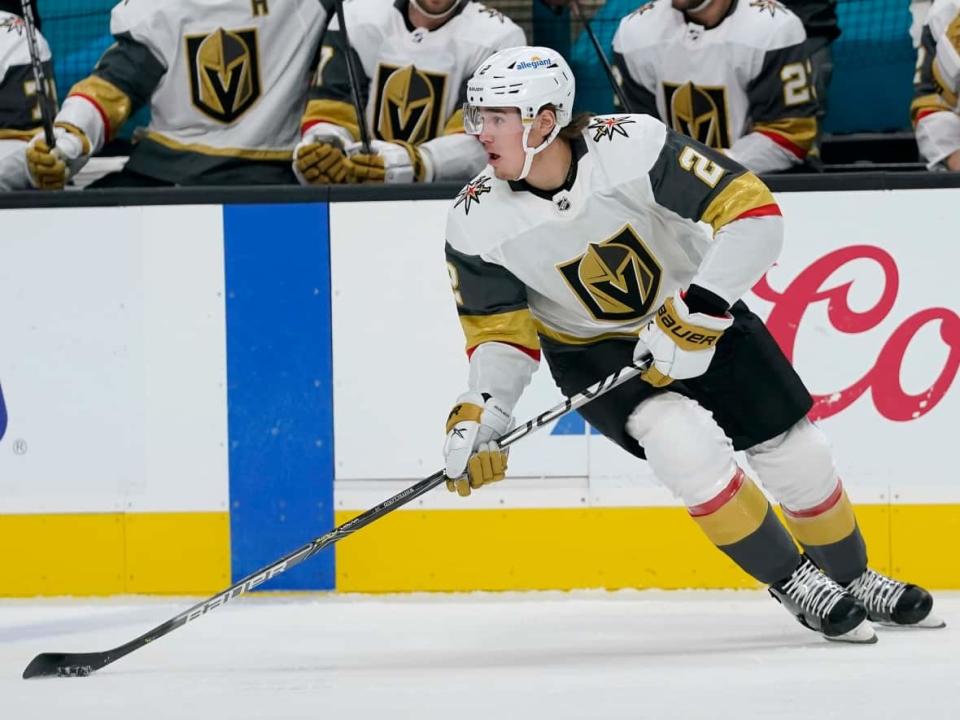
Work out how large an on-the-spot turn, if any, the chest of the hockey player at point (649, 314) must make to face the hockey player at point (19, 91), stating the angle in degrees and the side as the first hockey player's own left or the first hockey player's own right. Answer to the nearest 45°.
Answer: approximately 135° to the first hockey player's own right

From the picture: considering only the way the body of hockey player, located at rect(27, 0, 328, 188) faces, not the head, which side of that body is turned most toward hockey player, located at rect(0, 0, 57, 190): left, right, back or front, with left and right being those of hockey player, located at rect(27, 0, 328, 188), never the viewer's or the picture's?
right

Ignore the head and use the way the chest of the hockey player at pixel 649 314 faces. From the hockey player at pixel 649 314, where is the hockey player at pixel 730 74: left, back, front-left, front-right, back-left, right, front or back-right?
back

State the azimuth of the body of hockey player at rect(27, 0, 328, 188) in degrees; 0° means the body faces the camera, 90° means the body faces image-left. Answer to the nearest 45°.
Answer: approximately 0°

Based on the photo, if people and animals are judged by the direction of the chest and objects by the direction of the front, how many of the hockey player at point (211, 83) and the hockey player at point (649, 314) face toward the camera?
2

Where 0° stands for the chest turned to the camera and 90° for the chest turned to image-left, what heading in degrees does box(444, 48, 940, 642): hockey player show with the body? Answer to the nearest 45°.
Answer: approximately 0°

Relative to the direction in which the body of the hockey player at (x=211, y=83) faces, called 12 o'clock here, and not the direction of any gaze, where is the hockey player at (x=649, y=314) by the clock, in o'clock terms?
the hockey player at (x=649, y=314) is roughly at 11 o'clock from the hockey player at (x=211, y=83).

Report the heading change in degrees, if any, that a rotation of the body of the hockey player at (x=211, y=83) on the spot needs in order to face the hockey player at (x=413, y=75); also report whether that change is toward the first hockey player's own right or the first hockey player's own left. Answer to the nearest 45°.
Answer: approximately 90° to the first hockey player's own left

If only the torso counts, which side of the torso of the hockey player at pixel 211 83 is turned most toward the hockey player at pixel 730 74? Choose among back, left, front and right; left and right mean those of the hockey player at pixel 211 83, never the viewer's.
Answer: left

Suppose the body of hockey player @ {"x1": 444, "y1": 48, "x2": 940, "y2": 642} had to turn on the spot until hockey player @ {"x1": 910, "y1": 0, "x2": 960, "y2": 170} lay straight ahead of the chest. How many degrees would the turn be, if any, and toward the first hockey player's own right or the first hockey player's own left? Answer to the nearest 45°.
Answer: approximately 135° to the first hockey player's own left
